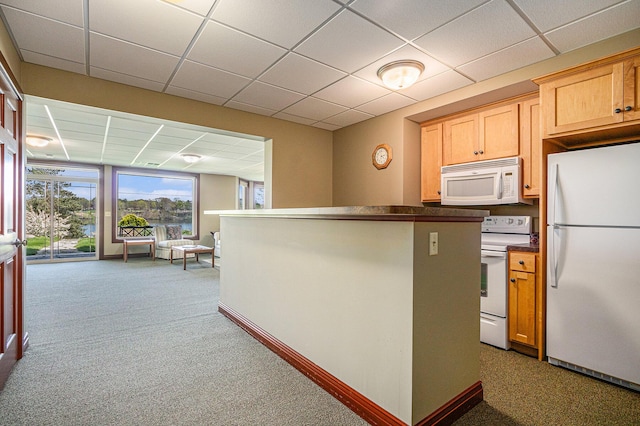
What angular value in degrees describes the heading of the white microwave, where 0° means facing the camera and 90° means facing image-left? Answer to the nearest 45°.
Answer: approximately 45°

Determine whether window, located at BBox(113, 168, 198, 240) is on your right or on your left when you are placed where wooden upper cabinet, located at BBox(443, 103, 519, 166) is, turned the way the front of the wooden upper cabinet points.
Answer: on your right

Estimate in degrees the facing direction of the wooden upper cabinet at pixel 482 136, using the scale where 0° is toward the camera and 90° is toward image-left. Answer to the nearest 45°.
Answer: approximately 45°

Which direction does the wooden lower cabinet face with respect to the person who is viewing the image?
facing the viewer and to the left of the viewer

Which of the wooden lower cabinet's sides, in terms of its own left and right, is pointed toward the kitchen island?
front

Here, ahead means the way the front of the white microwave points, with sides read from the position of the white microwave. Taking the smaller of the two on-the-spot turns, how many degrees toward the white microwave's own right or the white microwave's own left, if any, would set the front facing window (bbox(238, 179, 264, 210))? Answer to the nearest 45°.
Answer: approximately 90° to the white microwave's own right
